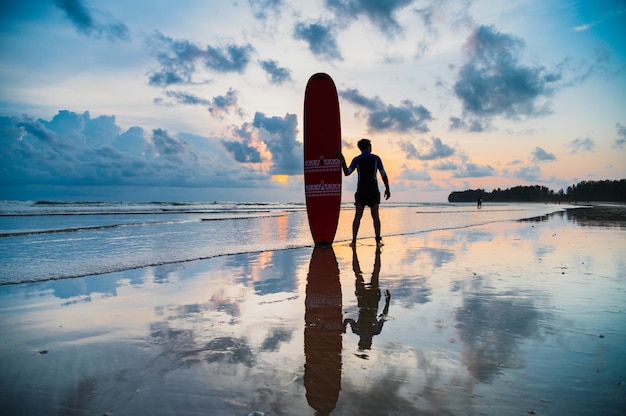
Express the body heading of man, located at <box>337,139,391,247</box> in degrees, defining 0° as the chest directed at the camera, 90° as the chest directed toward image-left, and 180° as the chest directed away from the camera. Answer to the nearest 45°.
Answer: approximately 180°
